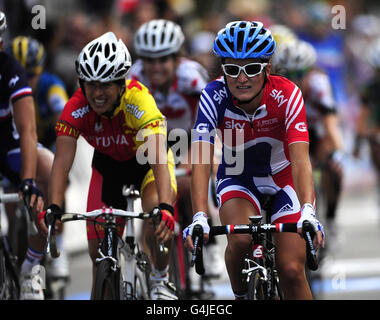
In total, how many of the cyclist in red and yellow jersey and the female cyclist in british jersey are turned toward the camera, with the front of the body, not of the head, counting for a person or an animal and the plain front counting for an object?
2

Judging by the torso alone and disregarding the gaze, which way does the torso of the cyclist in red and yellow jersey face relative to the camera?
toward the camera

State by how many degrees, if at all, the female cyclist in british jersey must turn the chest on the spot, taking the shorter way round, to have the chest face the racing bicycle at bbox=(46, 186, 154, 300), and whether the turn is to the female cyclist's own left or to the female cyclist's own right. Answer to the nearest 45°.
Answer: approximately 90° to the female cyclist's own right

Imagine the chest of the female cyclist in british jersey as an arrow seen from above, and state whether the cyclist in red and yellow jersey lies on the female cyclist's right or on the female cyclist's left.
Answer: on the female cyclist's right

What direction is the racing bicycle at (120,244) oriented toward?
toward the camera

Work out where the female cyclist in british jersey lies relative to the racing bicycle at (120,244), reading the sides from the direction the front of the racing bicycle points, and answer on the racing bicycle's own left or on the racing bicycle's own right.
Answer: on the racing bicycle's own left

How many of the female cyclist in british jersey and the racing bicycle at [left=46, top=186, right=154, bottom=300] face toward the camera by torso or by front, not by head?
2

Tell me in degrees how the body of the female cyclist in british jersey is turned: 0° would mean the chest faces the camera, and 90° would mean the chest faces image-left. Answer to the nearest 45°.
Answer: approximately 0°
